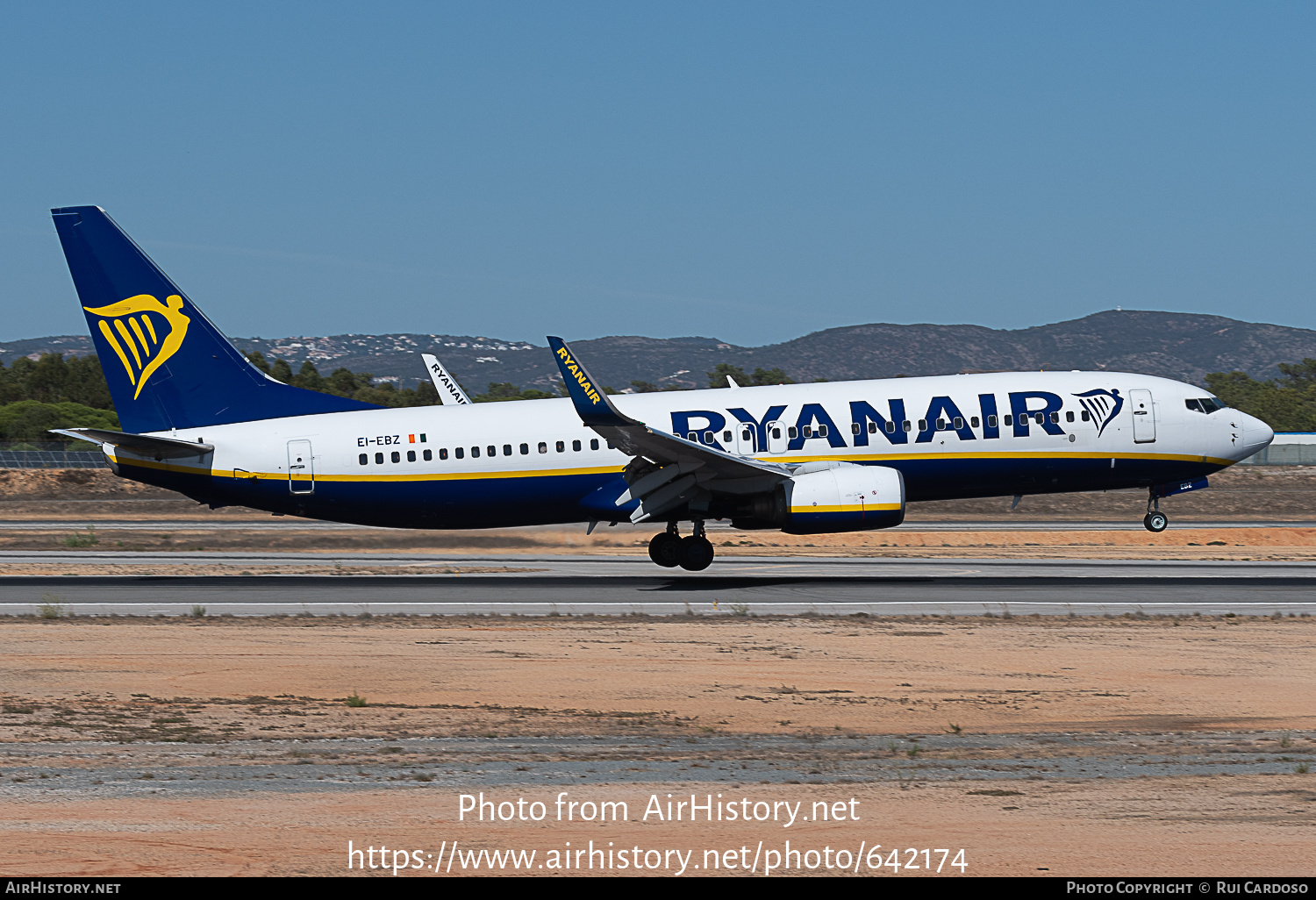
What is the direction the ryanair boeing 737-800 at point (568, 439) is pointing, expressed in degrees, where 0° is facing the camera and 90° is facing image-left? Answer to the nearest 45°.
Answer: approximately 270°
